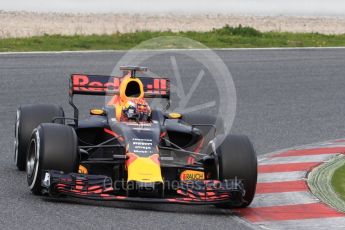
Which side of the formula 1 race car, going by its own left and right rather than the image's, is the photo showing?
front
